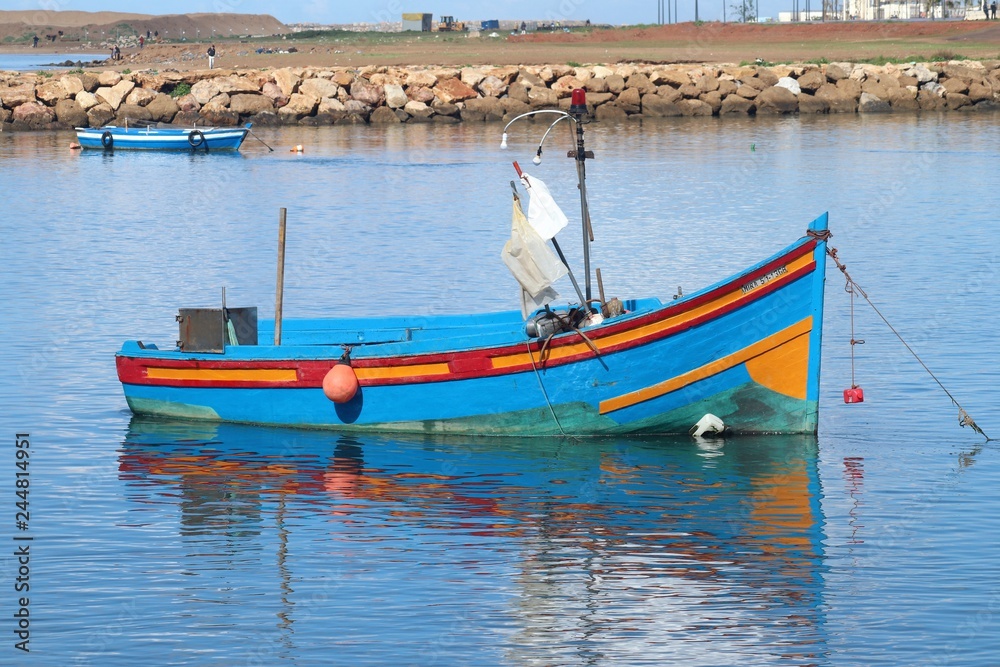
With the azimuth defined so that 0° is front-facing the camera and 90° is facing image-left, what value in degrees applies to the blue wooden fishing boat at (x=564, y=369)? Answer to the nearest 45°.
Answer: approximately 270°
